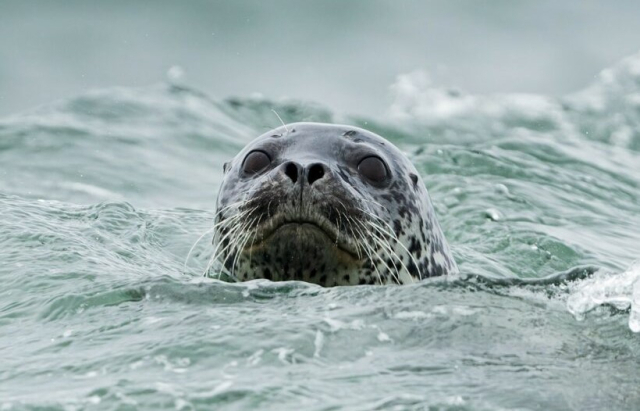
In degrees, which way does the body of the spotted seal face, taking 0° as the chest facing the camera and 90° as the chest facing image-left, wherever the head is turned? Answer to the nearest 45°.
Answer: approximately 0°

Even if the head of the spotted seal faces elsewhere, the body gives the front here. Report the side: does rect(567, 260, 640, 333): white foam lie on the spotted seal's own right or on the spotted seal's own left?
on the spotted seal's own left
